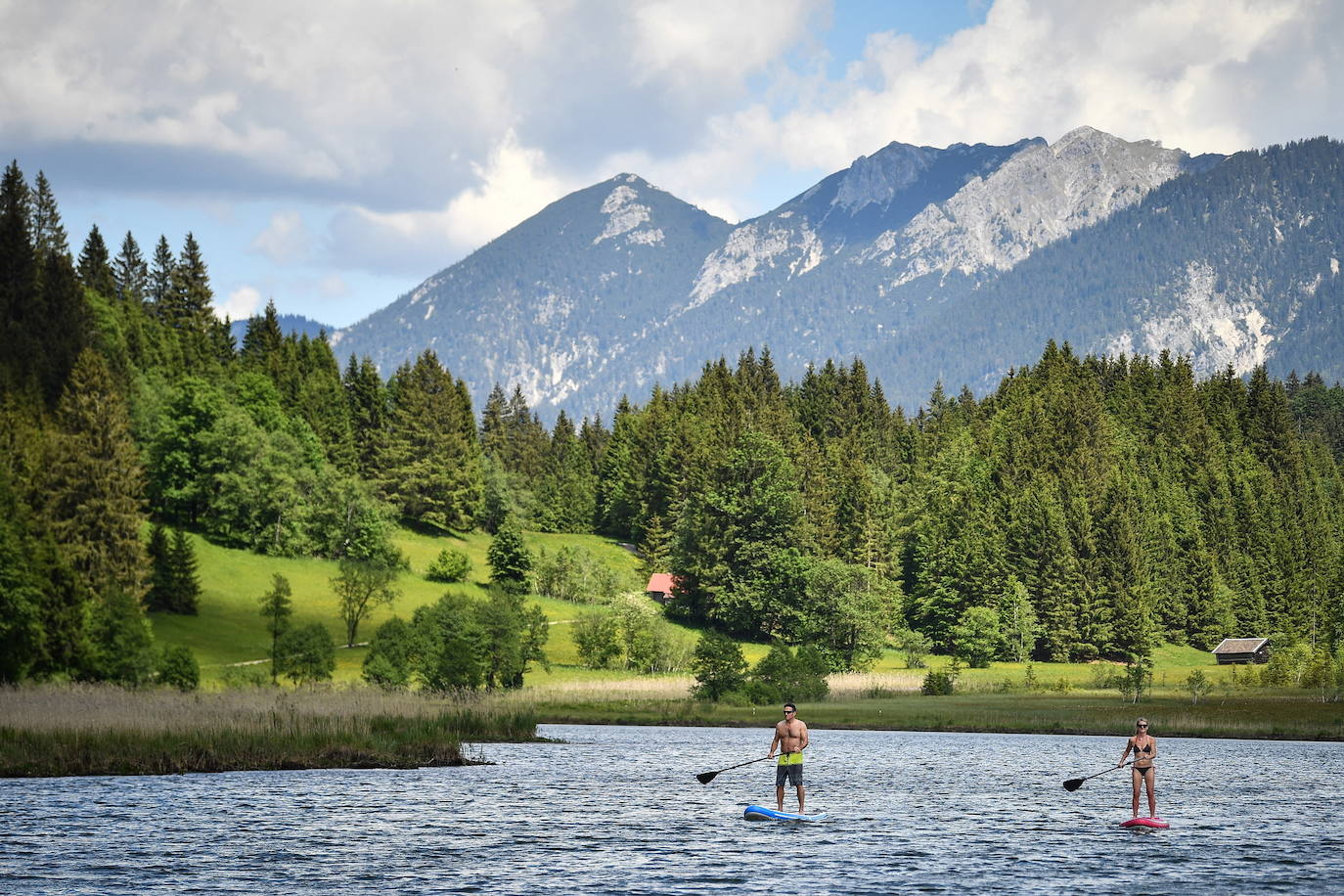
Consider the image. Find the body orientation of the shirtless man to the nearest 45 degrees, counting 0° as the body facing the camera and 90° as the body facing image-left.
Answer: approximately 45°

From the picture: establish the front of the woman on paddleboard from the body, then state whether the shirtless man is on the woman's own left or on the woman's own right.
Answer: on the woman's own right

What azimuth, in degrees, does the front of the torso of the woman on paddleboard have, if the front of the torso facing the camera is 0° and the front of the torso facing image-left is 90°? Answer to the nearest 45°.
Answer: approximately 0°

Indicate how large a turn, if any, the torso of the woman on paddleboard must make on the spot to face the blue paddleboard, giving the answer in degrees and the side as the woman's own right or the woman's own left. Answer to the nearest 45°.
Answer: approximately 90° to the woman's own right

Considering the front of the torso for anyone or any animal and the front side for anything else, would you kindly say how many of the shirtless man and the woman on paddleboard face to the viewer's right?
0

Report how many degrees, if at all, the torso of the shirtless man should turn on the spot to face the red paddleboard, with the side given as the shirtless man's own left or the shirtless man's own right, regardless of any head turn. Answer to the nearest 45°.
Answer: approximately 135° to the shirtless man's own left

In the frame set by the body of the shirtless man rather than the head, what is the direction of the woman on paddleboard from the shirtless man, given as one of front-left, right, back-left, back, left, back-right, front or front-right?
back-left
